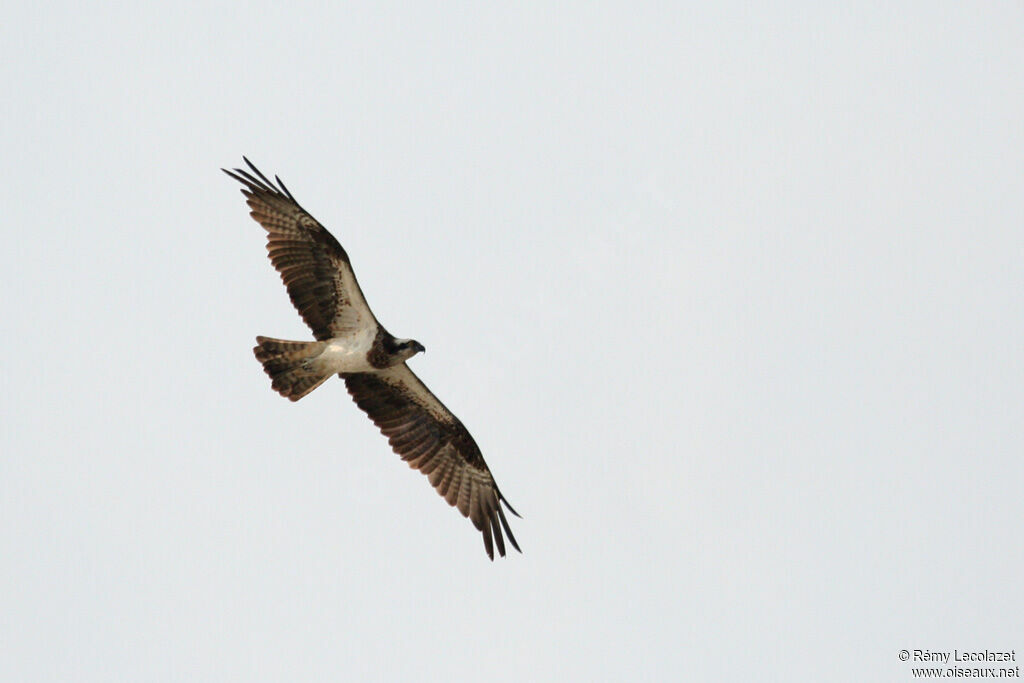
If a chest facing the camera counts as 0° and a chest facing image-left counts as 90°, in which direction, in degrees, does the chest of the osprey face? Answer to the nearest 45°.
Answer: approximately 270°
